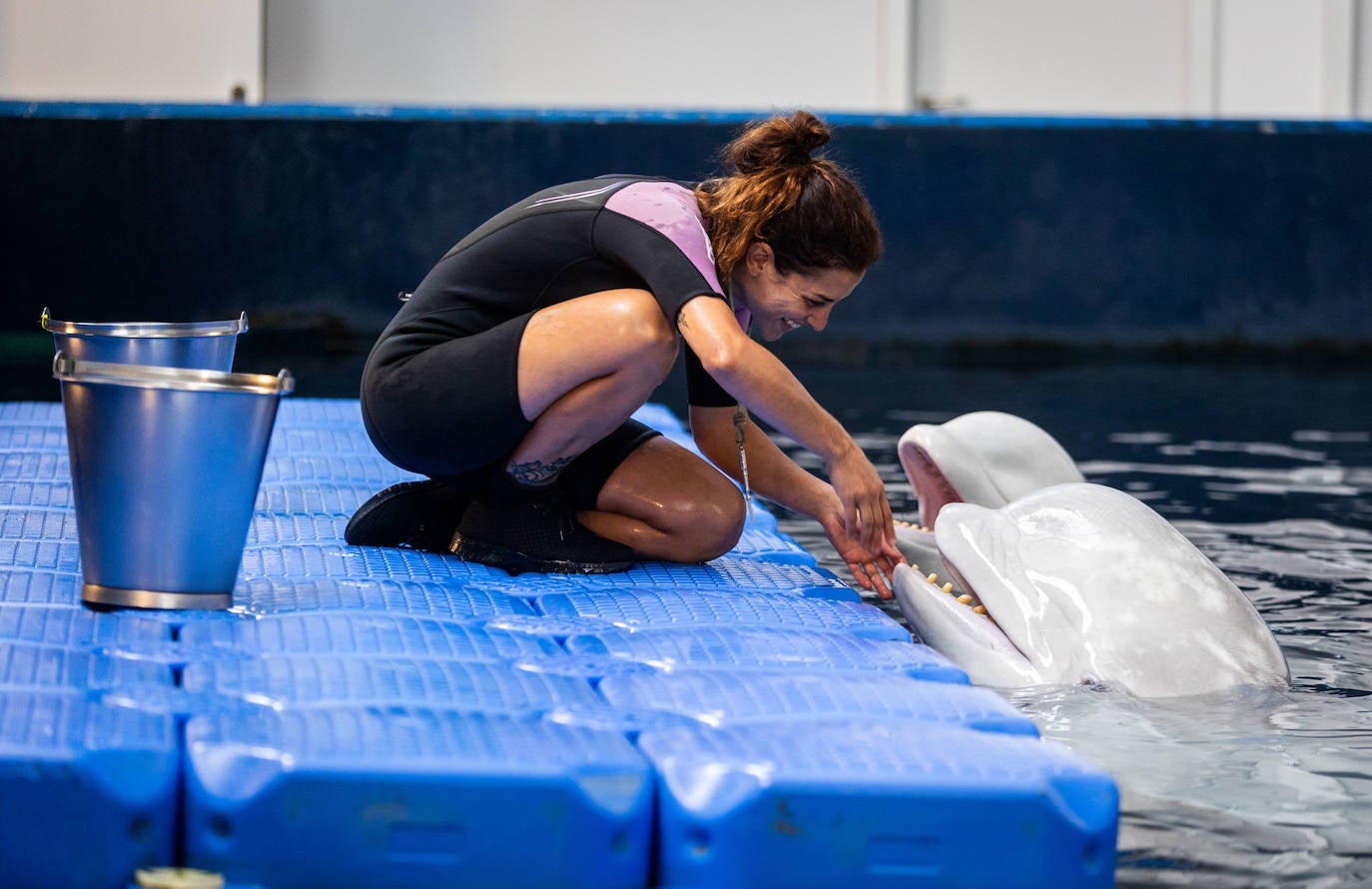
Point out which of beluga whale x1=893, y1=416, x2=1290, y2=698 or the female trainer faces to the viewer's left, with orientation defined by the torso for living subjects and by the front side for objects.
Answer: the beluga whale

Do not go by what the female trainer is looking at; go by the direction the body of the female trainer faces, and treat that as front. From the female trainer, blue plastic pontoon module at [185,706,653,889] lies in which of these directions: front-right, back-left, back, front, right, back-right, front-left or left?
right

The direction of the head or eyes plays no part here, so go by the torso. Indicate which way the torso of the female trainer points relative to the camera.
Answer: to the viewer's right

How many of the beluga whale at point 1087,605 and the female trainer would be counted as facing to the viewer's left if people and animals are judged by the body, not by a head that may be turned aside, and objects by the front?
1

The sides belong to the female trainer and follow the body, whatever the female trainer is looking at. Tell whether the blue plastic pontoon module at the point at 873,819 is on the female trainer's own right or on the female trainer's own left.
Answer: on the female trainer's own right

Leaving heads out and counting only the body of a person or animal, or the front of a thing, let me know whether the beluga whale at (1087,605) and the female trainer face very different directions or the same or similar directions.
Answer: very different directions

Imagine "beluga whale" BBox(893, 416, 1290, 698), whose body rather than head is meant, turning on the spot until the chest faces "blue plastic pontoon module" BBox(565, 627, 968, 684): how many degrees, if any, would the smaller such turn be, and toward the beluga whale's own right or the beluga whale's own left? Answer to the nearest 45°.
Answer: approximately 45° to the beluga whale's own left

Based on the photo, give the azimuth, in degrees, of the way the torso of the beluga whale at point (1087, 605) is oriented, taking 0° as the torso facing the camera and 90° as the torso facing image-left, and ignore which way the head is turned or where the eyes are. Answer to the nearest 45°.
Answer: approximately 90°

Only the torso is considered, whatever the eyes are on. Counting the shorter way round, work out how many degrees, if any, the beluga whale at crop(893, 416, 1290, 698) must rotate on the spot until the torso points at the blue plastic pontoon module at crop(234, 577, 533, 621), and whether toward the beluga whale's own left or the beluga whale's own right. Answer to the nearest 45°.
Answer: approximately 45° to the beluga whale's own left

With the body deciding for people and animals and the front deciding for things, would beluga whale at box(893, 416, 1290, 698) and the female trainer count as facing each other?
yes

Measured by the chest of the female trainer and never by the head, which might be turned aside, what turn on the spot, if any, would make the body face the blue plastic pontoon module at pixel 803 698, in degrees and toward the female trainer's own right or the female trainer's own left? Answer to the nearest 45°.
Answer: approximately 90° to the female trainer's own right

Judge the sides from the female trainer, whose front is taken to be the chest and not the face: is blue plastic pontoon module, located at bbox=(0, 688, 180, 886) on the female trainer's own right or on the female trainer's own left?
on the female trainer's own right
